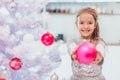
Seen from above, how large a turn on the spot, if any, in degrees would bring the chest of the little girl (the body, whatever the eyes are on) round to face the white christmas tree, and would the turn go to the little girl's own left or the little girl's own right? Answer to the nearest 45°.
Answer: approximately 90° to the little girl's own right

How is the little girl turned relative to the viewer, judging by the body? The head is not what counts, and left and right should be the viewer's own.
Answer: facing the viewer

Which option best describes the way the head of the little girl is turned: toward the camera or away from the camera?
toward the camera
